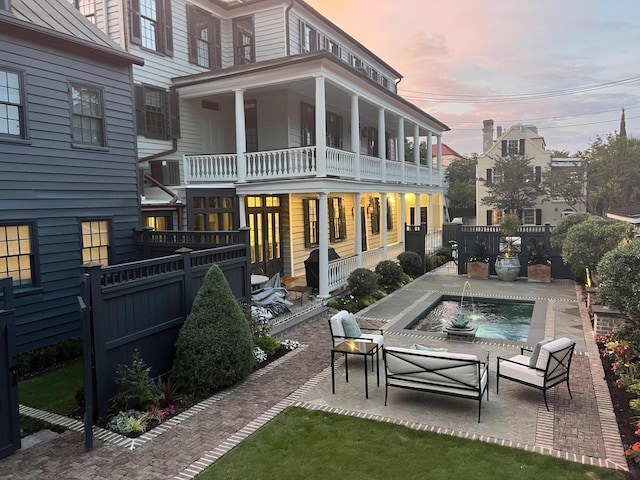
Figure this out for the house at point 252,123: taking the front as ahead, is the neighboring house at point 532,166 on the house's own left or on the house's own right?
on the house's own left

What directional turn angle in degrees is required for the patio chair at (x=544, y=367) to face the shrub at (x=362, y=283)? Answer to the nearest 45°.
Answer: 0° — it already faces it

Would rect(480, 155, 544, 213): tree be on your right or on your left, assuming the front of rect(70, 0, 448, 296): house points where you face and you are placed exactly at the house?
on your left

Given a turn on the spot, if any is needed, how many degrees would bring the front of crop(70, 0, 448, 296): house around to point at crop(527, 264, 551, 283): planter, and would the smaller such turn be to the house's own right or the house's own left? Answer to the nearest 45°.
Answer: approximately 45° to the house's own left

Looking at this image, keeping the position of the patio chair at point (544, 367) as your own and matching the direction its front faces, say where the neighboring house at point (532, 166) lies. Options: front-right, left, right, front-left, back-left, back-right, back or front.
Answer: front-right

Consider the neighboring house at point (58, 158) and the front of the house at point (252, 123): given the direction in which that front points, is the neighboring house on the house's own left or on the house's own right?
on the house's own right

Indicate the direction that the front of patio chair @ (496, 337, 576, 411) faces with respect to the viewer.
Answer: facing away from the viewer and to the left of the viewer

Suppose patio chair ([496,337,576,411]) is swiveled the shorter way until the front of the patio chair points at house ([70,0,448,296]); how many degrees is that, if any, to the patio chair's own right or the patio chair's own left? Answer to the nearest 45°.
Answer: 0° — it already faces it

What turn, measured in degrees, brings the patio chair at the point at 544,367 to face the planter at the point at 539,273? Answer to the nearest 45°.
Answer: approximately 45° to its right
